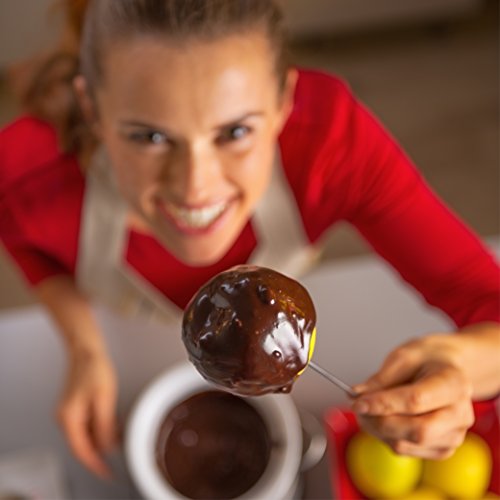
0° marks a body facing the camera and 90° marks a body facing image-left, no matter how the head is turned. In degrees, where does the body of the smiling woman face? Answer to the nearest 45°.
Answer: approximately 0°
